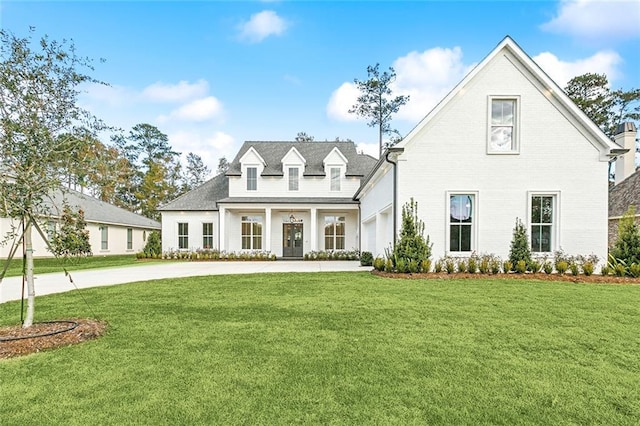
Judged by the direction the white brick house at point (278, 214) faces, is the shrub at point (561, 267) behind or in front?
in front

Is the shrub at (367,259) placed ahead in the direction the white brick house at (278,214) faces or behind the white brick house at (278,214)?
ahead

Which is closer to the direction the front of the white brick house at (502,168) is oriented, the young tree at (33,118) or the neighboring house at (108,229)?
the young tree

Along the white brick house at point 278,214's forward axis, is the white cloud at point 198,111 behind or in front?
behind

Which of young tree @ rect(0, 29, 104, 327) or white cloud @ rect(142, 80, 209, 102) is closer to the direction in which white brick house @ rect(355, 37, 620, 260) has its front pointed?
the young tree
